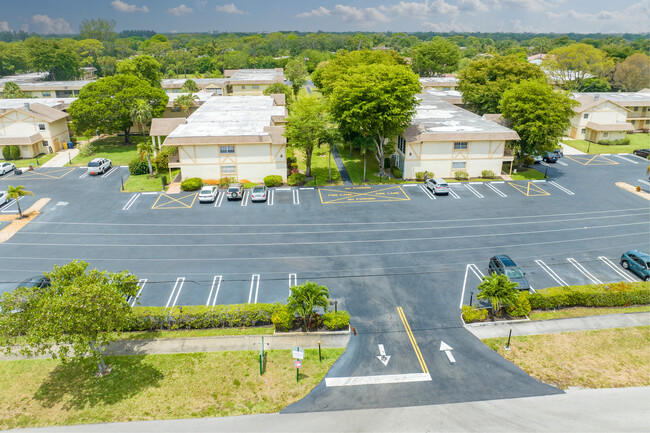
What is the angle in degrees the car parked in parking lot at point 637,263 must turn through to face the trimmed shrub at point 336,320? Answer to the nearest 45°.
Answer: approximately 90° to its right

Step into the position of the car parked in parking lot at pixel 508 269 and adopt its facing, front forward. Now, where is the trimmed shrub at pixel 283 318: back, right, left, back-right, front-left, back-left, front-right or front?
right

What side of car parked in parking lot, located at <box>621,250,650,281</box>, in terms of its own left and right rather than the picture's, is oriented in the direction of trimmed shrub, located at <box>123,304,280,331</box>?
right

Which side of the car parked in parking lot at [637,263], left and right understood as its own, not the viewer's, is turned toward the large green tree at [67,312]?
right

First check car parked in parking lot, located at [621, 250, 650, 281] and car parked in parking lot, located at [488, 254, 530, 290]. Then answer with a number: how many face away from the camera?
0

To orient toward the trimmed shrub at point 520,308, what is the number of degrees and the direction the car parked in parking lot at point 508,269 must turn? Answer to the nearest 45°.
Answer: approximately 45° to its right

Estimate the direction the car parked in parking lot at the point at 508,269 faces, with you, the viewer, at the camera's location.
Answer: facing the viewer and to the right of the viewer

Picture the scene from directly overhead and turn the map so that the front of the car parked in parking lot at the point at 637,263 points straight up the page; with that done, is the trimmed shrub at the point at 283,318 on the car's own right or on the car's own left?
on the car's own right

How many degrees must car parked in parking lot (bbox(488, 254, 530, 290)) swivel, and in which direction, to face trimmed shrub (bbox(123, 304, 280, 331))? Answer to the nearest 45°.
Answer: approximately 90° to its right

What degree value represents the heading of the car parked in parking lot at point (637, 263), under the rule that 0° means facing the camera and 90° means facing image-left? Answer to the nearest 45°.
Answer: approximately 315°

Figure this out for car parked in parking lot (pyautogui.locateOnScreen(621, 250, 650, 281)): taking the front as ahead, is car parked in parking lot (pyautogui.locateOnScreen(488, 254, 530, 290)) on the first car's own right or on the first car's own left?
on the first car's own right

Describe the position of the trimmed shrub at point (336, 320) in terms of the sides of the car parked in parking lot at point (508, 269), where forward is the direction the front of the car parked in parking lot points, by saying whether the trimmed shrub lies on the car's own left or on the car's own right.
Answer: on the car's own right
